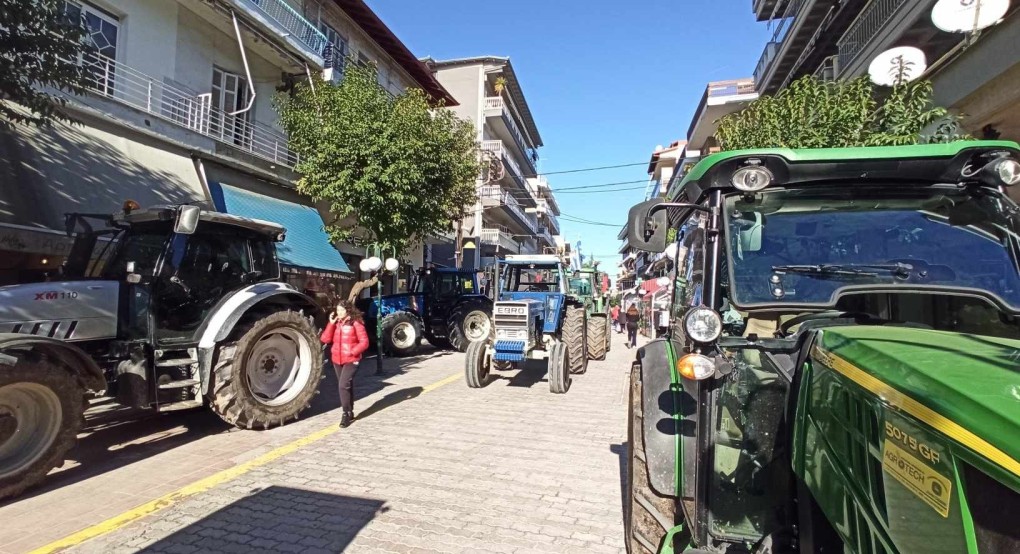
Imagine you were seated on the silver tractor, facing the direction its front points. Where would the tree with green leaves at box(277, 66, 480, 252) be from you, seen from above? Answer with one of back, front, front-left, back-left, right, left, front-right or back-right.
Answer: back

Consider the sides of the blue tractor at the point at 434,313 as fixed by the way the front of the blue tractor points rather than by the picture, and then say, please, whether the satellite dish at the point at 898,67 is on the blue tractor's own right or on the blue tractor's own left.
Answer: on the blue tractor's own left

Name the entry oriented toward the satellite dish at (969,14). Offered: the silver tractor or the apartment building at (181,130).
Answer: the apartment building

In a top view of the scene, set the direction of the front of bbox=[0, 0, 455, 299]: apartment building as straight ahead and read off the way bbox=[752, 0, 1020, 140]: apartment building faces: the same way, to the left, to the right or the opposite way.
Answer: the opposite way

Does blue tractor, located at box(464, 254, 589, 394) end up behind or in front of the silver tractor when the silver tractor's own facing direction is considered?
behind

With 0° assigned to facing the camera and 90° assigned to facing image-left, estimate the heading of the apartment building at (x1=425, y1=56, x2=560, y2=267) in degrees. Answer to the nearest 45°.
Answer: approximately 270°

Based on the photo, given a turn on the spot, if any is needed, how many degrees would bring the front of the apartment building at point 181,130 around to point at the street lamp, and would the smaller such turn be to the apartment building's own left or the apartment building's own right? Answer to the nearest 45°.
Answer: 0° — it already faces it

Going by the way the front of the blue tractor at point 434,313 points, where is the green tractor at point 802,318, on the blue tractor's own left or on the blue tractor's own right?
on the blue tractor's own left

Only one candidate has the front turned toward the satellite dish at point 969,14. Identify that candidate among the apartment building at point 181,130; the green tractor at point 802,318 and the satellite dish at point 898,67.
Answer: the apartment building
